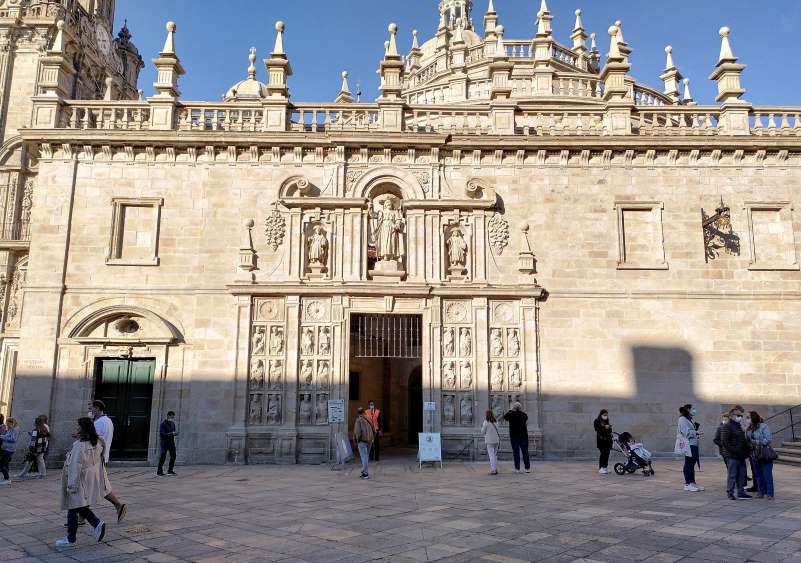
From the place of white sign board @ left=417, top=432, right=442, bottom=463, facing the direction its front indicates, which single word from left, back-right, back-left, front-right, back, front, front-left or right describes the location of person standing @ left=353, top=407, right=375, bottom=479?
front-right

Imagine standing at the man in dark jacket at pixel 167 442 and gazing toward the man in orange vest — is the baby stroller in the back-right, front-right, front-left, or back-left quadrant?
front-right

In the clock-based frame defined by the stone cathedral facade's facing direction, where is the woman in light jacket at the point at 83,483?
The woman in light jacket is roughly at 1 o'clock from the stone cathedral facade.

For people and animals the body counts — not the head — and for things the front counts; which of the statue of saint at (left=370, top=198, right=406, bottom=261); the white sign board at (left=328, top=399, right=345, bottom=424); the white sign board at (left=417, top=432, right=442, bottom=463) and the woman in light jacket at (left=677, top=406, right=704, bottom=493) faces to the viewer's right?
the woman in light jacket

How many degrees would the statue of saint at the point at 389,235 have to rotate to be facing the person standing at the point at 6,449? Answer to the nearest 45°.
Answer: approximately 90° to its right

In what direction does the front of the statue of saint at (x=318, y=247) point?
toward the camera

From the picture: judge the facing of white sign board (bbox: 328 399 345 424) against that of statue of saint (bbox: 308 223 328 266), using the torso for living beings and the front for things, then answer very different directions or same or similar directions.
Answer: same or similar directions

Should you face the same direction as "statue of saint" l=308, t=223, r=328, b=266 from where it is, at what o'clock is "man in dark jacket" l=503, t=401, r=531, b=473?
The man in dark jacket is roughly at 10 o'clock from the statue of saint.

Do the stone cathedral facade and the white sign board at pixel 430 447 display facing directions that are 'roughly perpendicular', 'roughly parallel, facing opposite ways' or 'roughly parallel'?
roughly parallel

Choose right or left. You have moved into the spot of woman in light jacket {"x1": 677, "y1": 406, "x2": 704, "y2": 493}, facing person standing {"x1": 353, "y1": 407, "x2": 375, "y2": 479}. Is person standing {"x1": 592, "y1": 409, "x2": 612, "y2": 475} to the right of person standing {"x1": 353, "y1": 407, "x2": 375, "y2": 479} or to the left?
right

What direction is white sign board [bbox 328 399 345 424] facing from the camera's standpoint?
toward the camera

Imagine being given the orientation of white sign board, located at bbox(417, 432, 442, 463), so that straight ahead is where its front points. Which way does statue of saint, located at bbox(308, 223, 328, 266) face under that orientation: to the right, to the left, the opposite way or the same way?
the same way

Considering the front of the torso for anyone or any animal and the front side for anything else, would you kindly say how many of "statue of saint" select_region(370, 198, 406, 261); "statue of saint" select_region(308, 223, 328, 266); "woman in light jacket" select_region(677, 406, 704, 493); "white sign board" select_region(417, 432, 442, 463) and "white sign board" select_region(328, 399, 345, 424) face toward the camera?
4

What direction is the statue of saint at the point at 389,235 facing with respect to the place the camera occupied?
facing the viewer

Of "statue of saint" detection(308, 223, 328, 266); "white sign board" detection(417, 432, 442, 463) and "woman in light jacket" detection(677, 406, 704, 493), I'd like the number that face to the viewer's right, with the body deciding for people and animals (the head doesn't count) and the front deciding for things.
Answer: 1

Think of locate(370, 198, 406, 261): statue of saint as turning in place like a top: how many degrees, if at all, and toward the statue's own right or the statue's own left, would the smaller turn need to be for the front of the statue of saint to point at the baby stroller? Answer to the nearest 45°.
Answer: approximately 45° to the statue's own left

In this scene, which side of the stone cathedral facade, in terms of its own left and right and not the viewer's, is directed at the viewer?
front

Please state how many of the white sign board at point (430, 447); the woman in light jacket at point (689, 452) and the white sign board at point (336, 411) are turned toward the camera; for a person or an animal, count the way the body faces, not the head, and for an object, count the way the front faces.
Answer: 2
